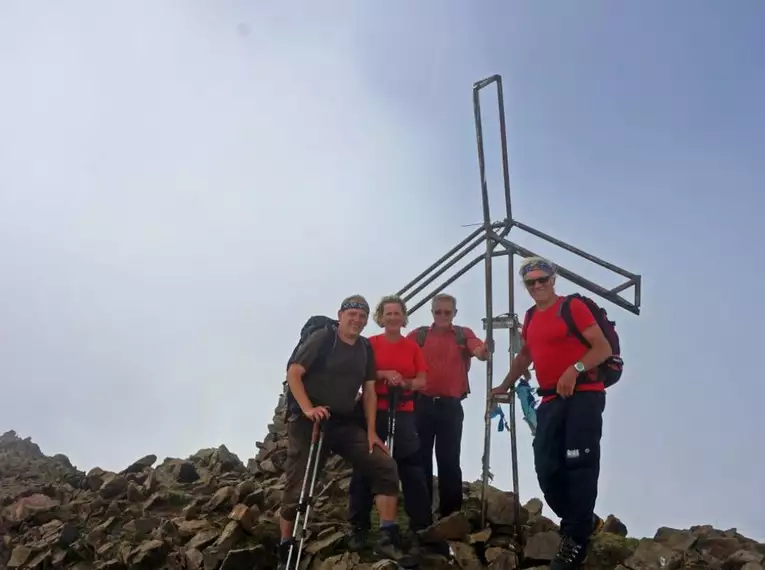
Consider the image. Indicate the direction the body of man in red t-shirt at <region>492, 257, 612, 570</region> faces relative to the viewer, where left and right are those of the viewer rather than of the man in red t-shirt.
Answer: facing the viewer and to the left of the viewer

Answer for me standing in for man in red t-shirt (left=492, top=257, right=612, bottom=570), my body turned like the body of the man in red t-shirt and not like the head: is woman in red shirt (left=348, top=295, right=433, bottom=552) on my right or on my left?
on my right

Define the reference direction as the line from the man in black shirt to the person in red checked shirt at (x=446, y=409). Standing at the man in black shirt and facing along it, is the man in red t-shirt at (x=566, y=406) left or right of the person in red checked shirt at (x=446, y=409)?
right

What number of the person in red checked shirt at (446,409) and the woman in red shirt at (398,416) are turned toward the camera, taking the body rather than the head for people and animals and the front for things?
2

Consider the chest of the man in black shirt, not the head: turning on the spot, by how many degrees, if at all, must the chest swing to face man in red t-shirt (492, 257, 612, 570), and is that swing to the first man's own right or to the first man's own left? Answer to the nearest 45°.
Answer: approximately 45° to the first man's own left

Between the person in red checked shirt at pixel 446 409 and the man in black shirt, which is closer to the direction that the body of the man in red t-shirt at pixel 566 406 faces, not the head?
the man in black shirt

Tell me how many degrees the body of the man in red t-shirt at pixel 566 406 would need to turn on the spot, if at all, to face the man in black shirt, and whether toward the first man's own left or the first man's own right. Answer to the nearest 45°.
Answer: approximately 45° to the first man's own right

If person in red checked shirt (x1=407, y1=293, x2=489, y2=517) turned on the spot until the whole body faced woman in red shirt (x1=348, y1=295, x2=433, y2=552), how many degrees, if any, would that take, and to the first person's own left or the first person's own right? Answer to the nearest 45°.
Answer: approximately 45° to the first person's own right

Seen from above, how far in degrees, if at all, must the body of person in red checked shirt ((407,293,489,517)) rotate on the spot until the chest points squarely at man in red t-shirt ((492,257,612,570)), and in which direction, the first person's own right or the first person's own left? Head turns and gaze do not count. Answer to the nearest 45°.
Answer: approximately 45° to the first person's own left

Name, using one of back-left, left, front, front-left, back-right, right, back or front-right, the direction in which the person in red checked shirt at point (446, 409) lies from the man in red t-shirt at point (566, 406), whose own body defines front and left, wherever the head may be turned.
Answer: right

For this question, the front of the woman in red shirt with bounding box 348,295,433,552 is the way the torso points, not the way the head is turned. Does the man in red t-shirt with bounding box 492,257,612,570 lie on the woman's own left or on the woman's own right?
on the woman's own left

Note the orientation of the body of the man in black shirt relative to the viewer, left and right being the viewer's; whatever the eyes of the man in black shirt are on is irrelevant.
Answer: facing the viewer and to the right of the viewer

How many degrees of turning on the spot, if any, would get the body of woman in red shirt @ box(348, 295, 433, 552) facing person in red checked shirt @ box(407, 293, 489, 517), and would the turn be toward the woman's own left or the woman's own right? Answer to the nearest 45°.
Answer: approximately 135° to the woman's own left

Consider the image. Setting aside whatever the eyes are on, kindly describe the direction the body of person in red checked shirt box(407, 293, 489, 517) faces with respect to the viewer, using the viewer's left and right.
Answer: facing the viewer
